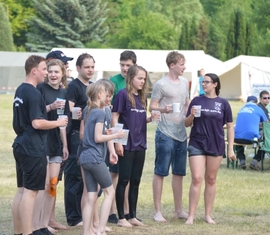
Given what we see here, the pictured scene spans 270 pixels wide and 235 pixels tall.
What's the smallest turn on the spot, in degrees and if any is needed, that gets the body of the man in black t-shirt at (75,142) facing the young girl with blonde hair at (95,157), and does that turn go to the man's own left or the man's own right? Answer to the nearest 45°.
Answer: approximately 45° to the man's own right

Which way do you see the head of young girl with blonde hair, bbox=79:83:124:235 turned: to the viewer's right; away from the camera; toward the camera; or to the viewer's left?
to the viewer's right

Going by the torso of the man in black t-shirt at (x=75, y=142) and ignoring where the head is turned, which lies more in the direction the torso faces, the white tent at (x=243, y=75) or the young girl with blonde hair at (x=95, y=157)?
the young girl with blonde hair

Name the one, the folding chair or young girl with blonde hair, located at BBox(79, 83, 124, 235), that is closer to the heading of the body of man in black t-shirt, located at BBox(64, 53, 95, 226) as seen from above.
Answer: the young girl with blonde hair

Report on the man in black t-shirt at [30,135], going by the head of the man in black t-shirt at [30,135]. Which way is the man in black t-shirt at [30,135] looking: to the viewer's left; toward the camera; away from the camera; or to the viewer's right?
to the viewer's right

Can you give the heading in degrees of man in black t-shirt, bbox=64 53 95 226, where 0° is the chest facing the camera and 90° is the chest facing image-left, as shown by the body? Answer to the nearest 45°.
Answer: approximately 315°

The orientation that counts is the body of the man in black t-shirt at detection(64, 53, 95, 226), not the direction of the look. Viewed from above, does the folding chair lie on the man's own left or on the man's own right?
on the man's own left
